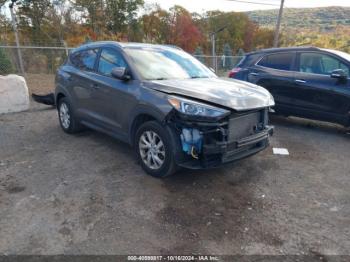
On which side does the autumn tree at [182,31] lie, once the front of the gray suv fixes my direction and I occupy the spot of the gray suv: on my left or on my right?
on my left

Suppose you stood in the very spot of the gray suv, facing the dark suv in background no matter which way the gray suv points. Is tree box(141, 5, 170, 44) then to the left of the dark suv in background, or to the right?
left

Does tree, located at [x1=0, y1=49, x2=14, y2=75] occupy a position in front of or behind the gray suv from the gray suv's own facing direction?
behind

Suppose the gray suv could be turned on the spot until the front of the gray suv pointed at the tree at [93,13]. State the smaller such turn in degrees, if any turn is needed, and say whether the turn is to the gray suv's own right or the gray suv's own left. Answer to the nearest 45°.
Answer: approximately 135° to the gray suv's own left

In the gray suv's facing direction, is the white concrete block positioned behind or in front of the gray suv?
behind

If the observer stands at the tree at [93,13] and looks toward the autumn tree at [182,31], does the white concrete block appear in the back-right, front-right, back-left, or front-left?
back-right

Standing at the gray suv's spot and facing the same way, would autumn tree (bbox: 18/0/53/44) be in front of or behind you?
behind

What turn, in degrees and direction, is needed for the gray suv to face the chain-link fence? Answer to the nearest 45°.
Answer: approximately 180°

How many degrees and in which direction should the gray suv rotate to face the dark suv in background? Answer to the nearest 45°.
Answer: approximately 90° to its left

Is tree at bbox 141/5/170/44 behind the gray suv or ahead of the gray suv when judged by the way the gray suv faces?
behind

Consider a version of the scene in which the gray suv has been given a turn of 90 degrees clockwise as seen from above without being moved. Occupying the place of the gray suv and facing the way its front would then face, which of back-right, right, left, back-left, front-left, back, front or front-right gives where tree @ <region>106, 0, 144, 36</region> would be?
back-right

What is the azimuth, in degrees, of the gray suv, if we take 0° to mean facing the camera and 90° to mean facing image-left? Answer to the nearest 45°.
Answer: approximately 315°

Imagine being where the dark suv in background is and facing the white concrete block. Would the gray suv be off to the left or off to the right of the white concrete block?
left
